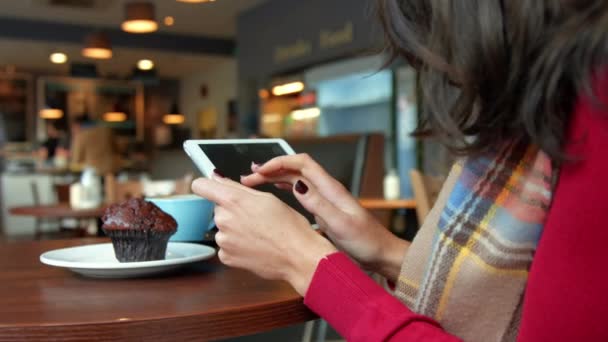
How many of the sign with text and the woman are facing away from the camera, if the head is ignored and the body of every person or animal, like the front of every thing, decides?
0

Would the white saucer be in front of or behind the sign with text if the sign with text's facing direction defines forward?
in front

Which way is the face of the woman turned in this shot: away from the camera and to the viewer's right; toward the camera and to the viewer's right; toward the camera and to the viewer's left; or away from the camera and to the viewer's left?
away from the camera and to the viewer's left

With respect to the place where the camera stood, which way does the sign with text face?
facing the viewer and to the left of the viewer

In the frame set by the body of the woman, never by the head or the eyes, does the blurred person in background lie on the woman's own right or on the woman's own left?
on the woman's own right

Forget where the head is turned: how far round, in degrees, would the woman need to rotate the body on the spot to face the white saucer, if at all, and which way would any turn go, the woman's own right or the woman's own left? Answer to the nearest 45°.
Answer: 0° — they already face it

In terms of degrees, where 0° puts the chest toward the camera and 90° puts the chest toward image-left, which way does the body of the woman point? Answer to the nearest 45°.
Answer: approximately 90°

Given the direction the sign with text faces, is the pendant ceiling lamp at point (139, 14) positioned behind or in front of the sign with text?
in front

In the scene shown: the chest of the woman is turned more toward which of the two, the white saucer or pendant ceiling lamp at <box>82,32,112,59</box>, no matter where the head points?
the white saucer

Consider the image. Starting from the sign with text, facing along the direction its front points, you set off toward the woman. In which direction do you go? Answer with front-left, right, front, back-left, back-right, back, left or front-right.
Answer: front-left

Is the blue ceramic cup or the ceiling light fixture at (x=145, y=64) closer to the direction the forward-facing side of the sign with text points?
the blue ceramic cup

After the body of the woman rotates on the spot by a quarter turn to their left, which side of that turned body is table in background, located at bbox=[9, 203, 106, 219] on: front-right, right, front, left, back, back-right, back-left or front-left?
back-right

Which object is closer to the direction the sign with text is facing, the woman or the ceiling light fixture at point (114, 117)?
the woman
